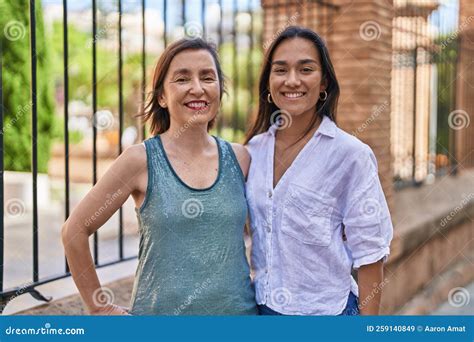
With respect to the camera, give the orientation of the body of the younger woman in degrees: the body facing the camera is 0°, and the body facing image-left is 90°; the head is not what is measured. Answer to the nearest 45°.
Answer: approximately 45°

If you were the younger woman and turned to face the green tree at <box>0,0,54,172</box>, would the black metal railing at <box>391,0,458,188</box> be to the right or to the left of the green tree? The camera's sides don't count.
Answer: right

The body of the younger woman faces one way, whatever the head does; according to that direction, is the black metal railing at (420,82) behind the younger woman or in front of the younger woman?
behind

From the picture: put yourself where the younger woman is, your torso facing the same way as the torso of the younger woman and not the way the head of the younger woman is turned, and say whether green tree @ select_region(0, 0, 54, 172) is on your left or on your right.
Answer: on your right
